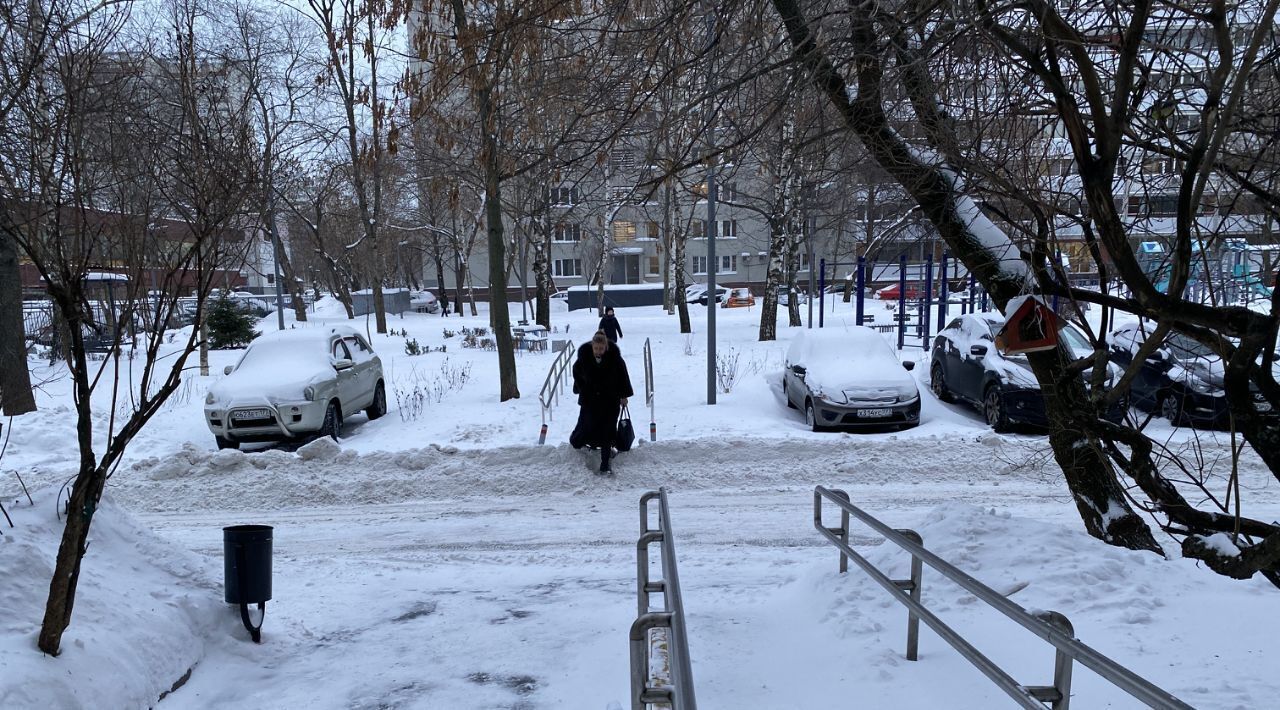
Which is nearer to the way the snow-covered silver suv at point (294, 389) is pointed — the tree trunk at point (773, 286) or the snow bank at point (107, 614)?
the snow bank

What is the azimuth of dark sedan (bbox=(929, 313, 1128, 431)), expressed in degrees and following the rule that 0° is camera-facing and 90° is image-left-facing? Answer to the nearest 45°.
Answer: approximately 315°

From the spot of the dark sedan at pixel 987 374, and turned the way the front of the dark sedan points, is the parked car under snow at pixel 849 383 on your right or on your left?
on your right

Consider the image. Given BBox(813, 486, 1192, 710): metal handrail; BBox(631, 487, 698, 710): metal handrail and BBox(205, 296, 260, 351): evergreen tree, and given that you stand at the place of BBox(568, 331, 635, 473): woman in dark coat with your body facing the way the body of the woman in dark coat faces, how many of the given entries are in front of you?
2

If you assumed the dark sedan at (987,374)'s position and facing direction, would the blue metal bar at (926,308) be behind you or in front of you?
behind

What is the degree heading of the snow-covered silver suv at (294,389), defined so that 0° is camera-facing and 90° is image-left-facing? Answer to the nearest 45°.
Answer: approximately 45°

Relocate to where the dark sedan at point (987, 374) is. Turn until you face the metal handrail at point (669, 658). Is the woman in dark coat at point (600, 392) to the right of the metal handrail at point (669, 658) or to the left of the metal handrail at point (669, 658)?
right

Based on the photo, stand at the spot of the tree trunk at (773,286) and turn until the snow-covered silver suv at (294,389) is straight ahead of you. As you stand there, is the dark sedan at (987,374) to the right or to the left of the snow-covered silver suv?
left

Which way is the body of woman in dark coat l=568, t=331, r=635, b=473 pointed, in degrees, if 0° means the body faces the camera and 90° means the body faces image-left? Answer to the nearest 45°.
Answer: approximately 0°

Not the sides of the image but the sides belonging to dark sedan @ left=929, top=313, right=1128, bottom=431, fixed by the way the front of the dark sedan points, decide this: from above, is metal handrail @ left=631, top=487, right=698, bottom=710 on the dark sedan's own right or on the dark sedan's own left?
on the dark sedan's own right

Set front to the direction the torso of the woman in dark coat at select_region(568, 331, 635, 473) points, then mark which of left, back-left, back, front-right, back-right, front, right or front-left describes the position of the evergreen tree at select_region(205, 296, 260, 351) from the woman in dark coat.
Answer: back-right

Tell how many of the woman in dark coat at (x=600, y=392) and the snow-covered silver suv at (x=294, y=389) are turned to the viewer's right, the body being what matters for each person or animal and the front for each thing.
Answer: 0

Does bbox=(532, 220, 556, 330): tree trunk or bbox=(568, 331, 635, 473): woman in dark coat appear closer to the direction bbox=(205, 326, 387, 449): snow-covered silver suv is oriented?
the woman in dark coat

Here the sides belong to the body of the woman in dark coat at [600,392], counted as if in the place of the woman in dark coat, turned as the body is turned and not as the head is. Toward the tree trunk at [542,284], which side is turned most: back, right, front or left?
back

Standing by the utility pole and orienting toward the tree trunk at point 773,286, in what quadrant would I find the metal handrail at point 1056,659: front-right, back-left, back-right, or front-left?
back-right

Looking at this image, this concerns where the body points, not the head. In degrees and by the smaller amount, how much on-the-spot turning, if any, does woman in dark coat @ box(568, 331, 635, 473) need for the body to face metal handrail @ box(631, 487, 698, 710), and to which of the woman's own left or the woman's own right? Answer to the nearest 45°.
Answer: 0° — they already face it

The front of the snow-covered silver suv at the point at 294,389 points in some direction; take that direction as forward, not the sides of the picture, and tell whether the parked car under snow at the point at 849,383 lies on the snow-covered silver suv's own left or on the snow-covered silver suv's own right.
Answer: on the snow-covered silver suv's own left

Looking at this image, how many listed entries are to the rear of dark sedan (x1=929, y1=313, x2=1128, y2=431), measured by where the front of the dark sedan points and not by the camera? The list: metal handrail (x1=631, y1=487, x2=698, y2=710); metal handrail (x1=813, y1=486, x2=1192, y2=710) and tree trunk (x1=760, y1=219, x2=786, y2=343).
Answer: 1
